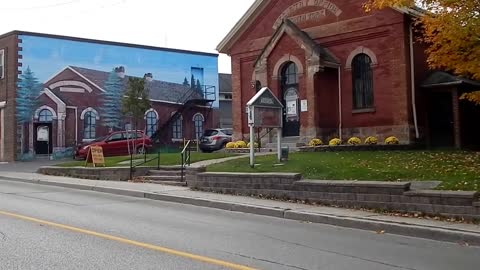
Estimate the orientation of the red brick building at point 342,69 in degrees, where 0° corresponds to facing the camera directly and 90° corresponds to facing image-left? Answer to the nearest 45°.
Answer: approximately 45°

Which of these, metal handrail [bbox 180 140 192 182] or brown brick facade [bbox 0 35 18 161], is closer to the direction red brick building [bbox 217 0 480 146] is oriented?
the metal handrail
